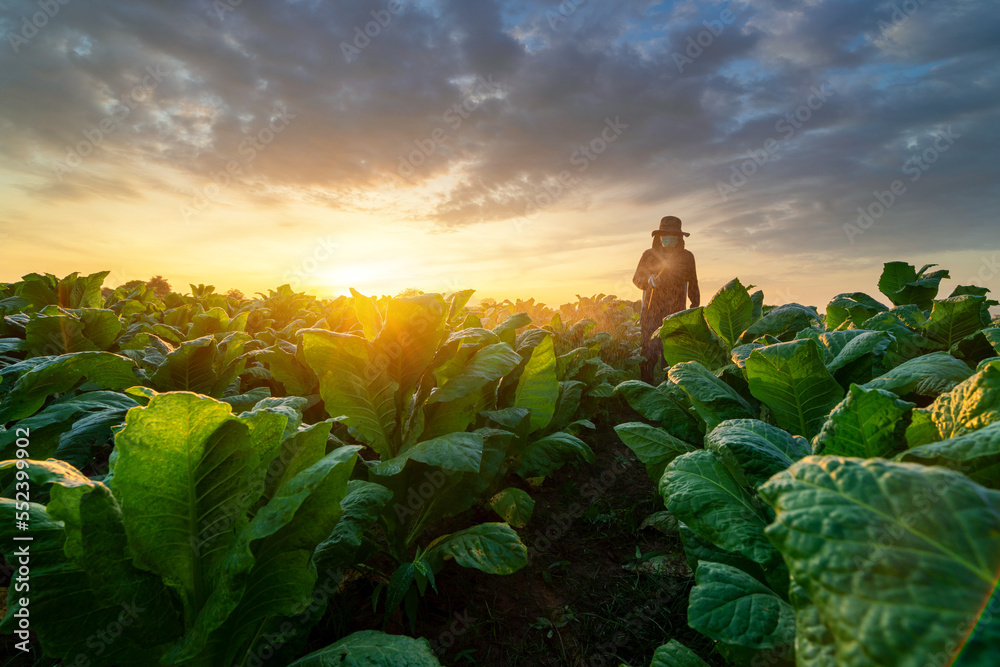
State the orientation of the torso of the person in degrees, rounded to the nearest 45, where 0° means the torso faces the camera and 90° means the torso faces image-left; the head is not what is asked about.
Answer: approximately 0°
